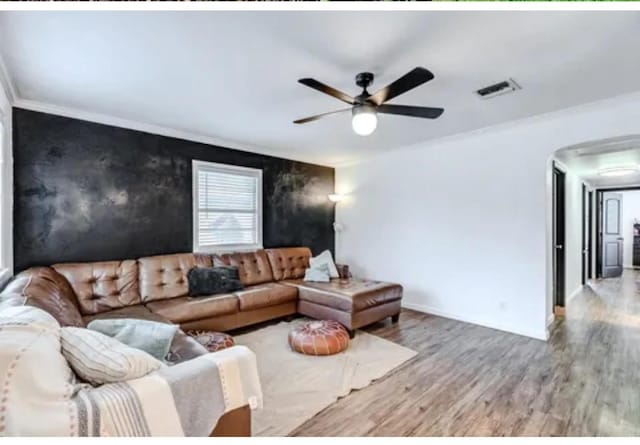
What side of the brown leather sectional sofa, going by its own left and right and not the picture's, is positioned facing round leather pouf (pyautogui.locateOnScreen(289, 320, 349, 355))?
front

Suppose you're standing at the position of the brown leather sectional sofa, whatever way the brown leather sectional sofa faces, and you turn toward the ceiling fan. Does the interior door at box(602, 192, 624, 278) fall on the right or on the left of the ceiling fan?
left

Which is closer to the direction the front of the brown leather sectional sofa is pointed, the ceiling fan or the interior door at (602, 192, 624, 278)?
the ceiling fan

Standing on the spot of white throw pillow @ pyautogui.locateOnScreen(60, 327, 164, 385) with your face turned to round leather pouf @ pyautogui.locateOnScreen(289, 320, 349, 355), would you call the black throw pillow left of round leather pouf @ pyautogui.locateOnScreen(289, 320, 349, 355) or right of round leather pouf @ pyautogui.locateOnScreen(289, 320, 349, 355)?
left

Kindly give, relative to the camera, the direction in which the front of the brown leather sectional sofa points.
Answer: facing the viewer and to the right of the viewer

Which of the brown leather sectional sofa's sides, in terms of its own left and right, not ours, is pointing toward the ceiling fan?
front
